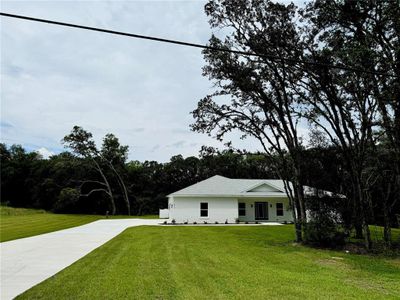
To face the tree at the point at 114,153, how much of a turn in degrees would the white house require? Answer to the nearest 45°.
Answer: approximately 135° to its right

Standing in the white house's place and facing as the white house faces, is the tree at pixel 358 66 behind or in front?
in front

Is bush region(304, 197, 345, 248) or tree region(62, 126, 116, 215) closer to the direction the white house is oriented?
the bush

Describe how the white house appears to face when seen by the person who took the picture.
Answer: facing the viewer

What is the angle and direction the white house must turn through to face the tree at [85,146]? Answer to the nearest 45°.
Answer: approximately 135° to its right

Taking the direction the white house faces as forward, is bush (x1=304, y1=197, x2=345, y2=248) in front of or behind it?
in front
